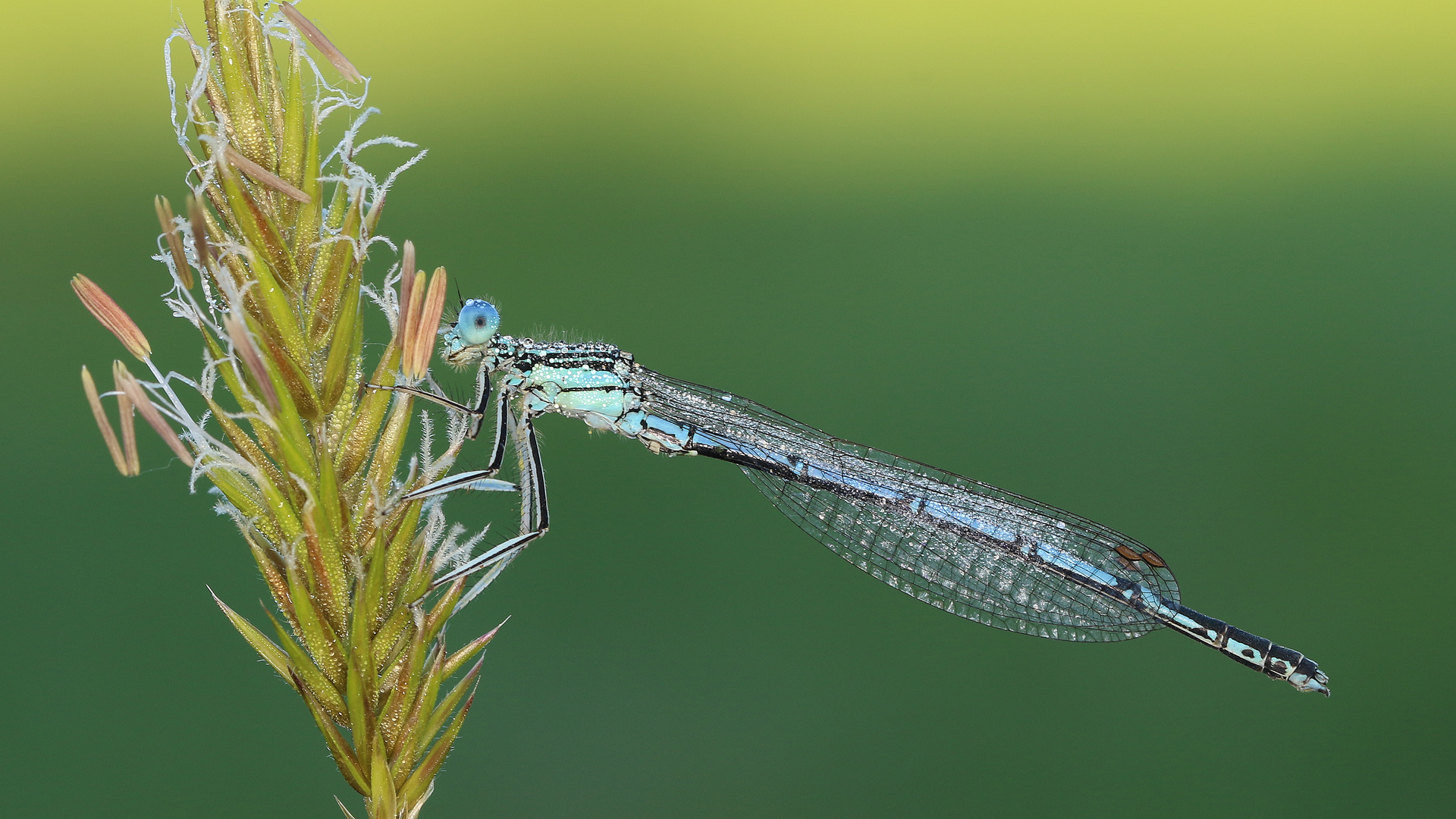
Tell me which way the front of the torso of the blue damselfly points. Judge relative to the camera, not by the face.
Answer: to the viewer's left
